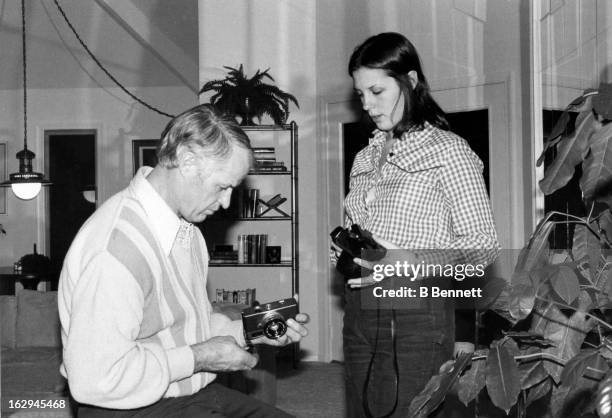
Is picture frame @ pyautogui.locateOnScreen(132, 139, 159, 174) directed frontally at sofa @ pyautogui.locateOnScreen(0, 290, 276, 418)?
yes

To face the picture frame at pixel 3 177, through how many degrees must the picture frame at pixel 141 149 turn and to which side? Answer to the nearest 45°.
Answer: approximately 90° to its right

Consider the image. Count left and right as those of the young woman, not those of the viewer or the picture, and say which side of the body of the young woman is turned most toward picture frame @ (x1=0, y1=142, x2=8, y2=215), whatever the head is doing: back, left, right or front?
right

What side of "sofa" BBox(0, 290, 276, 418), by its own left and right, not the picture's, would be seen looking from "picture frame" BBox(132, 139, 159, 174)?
back

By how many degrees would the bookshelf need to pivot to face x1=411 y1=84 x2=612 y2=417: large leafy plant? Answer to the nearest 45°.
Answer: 0° — it already faces it

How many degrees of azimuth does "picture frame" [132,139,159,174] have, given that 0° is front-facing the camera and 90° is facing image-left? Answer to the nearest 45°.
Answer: approximately 0°

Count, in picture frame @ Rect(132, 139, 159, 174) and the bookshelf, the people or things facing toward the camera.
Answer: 2

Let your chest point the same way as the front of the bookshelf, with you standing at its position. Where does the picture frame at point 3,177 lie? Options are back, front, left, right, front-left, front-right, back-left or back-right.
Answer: back-right
